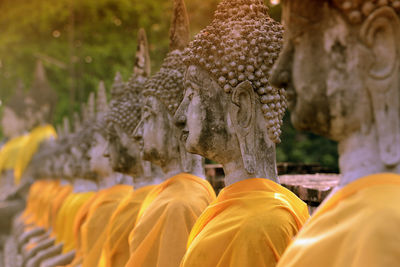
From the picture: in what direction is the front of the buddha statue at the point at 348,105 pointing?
to the viewer's left

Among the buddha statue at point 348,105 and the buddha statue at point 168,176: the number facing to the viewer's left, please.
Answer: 2

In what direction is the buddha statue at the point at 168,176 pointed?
to the viewer's left

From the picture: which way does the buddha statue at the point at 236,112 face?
to the viewer's left

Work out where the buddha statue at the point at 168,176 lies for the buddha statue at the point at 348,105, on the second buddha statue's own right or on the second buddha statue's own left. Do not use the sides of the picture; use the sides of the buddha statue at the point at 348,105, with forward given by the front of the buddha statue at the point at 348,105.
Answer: on the second buddha statue's own right

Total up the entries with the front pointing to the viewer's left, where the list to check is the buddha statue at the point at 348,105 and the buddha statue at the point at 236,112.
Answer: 2

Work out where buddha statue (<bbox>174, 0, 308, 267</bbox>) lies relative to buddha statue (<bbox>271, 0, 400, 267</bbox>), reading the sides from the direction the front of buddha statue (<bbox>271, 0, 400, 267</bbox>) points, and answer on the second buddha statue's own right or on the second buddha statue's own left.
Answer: on the second buddha statue's own right

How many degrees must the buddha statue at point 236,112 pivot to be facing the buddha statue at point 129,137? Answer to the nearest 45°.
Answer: approximately 45° to its right
